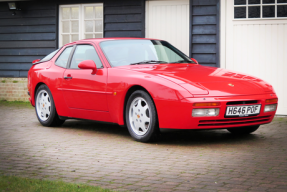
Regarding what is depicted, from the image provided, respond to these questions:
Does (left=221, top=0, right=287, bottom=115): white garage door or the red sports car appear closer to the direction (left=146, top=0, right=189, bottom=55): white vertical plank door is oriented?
the red sports car

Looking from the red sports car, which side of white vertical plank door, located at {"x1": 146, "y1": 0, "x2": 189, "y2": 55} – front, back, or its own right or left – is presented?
front

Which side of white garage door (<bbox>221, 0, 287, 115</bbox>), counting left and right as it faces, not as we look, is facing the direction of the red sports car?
front

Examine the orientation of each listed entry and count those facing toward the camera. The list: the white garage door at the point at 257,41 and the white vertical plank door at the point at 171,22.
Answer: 2

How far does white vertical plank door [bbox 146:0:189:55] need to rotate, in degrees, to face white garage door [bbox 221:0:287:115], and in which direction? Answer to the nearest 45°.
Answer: approximately 45° to its left

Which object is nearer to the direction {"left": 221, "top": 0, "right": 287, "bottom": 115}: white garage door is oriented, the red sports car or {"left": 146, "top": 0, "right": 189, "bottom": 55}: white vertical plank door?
the red sports car

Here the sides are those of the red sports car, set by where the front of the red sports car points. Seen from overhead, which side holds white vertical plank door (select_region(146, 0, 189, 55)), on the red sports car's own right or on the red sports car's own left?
on the red sports car's own left

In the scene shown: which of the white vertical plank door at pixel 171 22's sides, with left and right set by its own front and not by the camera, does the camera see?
front

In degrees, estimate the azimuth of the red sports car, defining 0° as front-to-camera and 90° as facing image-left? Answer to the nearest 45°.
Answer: approximately 315°
